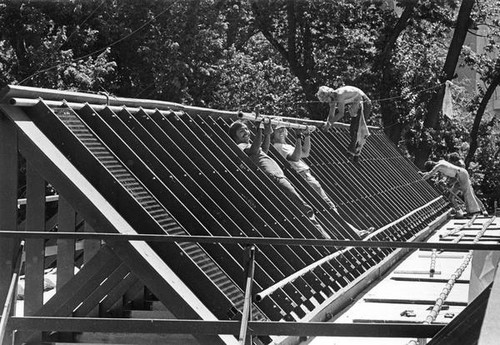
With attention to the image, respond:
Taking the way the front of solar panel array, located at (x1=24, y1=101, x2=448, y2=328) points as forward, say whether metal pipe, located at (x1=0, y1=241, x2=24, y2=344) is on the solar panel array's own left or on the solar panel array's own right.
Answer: on the solar panel array's own right

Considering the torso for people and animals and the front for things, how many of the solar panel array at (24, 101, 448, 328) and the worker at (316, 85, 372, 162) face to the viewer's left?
1

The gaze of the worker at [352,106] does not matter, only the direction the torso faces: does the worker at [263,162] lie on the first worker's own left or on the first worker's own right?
on the first worker's own left

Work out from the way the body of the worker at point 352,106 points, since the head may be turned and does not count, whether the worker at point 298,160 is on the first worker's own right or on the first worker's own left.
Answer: on the first worker's own left

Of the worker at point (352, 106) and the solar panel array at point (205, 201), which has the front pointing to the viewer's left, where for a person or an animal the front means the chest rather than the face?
the worker

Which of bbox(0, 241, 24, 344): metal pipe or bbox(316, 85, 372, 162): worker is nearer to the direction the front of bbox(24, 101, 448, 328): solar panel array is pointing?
the metal pipe

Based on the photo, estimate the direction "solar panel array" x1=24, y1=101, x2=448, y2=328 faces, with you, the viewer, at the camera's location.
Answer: facing the viewer and to the right of the viewer

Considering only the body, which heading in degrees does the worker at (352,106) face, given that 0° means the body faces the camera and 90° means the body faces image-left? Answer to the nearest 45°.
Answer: approximately 90°

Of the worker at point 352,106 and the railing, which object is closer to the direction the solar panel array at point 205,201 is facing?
the railing
